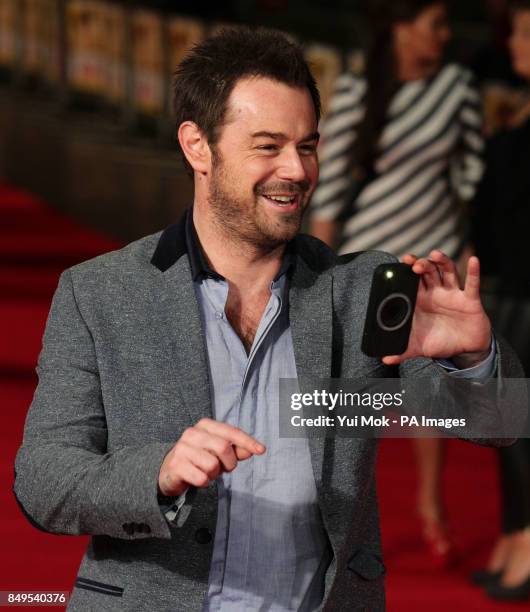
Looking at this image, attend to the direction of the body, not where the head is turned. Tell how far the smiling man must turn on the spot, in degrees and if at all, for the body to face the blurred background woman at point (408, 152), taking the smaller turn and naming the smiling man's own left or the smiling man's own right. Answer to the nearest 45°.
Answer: approximately 135° to the smiling man's own left

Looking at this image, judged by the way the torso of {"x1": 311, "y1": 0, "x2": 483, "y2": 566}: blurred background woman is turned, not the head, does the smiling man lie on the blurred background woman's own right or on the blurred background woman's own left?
on the blurred background woman's own right

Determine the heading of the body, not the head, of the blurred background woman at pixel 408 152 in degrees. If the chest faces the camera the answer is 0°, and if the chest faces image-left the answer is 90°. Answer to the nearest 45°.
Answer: approximately 315°

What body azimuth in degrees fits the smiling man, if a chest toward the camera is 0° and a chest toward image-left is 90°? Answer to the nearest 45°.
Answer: approximately 315°
